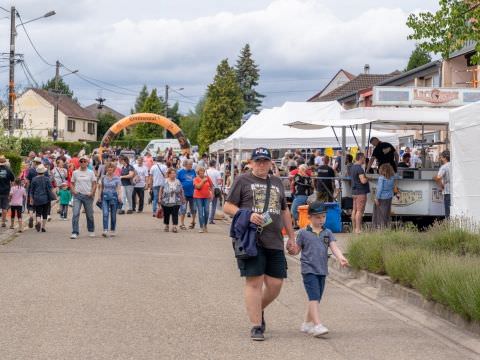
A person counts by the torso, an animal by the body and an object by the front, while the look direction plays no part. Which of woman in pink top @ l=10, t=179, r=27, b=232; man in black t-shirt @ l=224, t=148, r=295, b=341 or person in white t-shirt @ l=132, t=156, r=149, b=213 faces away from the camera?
the woman in pink top

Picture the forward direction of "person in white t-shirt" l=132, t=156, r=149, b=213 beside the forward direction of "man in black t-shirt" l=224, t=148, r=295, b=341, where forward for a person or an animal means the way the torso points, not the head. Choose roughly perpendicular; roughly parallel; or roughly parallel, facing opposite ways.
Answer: roughly parallel

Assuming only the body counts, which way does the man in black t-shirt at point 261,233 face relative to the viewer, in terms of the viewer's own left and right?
facing the viewer

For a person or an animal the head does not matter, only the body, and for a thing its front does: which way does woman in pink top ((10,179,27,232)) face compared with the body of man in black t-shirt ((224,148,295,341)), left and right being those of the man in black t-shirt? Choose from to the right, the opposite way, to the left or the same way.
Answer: the opposite way

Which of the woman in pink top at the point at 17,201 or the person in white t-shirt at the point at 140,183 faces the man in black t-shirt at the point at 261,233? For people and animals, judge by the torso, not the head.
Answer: the person in white t-shirt

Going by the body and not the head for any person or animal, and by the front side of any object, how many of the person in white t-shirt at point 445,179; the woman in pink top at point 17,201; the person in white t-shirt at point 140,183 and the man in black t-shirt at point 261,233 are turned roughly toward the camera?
2

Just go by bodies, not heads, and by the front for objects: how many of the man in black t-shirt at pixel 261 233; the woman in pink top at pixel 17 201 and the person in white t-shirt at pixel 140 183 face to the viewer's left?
0

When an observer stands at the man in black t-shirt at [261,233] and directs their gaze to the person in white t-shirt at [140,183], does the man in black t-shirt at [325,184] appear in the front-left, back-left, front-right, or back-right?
front-right

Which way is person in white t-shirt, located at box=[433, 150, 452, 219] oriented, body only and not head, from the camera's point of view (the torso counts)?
to the viewer's left

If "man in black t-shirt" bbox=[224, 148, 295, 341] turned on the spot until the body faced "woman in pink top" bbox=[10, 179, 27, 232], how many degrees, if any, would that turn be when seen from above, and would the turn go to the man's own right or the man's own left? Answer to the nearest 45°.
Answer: approximately 135° to the man's own right

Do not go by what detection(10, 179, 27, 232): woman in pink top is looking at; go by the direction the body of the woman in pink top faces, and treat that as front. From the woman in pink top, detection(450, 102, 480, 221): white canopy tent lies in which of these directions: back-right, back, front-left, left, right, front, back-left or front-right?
back-right

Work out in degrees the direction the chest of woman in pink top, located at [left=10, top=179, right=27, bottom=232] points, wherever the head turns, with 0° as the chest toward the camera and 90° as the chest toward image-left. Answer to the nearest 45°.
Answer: approximately 180°

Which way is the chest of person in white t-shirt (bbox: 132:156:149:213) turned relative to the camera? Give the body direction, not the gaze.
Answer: toward the camera

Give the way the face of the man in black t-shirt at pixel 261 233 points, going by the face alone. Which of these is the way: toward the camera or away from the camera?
toward the camera

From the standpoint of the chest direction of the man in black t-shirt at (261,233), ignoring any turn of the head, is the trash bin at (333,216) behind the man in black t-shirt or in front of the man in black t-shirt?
behind
